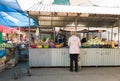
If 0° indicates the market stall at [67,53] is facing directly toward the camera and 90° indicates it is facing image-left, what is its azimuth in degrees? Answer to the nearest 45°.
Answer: approximately 0°
